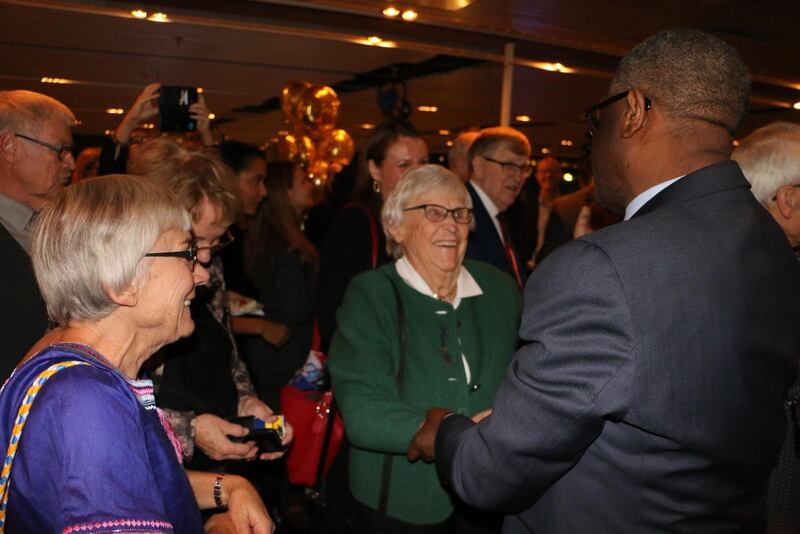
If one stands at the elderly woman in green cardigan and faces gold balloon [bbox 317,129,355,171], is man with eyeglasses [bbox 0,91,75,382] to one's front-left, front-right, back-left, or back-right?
front-left

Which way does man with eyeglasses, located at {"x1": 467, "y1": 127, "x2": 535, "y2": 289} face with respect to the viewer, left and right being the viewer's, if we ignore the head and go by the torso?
facing the viewer and to the right of the viewer

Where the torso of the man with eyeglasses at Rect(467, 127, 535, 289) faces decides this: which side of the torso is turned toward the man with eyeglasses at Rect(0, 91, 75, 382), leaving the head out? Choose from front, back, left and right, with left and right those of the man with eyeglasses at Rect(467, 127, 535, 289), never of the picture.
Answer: right

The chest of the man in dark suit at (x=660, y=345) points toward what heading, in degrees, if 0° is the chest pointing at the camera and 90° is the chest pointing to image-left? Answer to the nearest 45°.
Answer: approximately 135°

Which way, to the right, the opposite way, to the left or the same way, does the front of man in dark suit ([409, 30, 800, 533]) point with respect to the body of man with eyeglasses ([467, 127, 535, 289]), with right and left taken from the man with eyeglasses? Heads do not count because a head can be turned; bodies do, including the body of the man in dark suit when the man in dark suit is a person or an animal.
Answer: the opposite way

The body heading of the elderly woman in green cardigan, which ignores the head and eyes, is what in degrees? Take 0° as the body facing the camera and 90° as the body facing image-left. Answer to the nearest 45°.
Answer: approximately 315°

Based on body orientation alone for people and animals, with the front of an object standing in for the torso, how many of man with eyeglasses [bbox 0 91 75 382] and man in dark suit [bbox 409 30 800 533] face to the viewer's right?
1

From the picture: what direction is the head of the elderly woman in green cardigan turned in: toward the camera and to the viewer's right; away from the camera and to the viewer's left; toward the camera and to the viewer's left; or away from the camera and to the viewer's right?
toward the camera and to the viewer's right

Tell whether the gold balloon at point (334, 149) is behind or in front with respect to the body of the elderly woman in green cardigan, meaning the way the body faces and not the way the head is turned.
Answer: behind

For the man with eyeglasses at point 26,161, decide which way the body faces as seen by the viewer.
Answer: to the viewer's right
